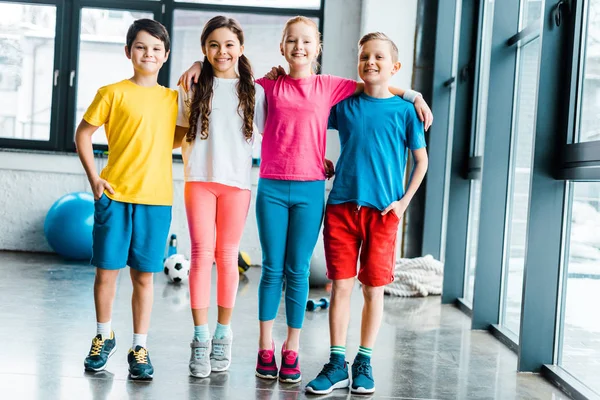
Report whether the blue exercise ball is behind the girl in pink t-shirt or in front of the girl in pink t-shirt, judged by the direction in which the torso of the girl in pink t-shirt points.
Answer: behind

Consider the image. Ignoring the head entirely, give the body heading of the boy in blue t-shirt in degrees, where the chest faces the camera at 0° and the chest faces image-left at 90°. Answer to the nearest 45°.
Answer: approximately 0°

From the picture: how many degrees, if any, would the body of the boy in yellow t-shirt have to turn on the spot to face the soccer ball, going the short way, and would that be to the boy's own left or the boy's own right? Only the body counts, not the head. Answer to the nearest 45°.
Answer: approximately 180°

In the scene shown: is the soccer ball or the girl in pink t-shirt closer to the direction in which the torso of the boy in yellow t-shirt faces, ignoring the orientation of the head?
the girl in pink t-shirt

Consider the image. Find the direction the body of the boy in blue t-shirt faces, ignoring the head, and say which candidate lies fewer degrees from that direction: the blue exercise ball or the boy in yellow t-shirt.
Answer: the boy in yellow t-shirt

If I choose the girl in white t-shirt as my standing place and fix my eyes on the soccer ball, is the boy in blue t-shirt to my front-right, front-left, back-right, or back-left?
back-right

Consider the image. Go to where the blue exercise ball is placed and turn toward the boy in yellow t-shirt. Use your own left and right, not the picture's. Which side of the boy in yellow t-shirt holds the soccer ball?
left

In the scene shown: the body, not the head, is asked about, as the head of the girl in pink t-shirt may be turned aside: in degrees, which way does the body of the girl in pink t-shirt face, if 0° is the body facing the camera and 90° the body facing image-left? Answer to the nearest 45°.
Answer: approximately 0°

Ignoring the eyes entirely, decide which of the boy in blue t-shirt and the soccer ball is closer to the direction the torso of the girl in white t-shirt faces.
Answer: the boy in blue t-shirt
